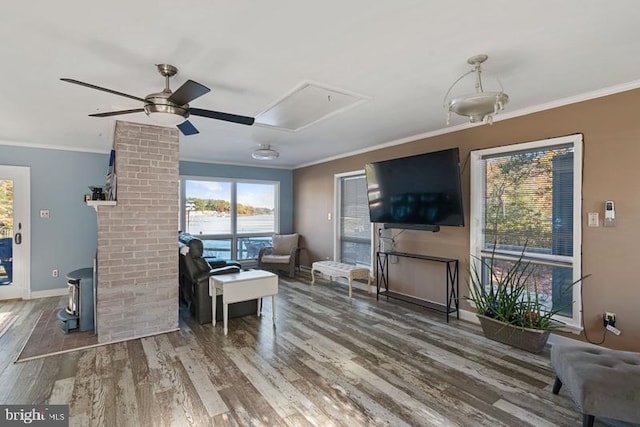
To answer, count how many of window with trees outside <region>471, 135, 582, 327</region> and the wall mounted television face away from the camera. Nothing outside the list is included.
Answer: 0

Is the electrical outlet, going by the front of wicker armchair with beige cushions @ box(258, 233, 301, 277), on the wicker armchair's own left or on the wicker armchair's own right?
on the wicker armchair's own left

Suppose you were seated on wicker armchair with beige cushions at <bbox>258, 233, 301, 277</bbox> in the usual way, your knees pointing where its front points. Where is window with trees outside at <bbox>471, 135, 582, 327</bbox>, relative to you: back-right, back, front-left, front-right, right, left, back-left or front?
left

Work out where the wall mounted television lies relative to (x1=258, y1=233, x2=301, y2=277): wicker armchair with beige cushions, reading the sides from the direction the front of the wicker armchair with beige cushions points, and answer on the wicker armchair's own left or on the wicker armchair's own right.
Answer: on the wicker armchair's own left

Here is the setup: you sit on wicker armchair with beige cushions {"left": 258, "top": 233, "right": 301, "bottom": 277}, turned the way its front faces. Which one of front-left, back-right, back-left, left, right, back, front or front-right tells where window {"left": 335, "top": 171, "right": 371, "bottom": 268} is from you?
left

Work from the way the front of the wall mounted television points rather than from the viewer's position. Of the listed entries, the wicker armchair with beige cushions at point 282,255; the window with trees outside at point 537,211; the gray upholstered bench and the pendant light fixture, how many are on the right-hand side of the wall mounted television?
1

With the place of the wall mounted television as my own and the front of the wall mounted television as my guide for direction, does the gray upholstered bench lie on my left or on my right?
on my left

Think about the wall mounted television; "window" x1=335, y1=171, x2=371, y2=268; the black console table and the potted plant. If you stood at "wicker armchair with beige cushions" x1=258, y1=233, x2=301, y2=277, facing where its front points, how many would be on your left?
4

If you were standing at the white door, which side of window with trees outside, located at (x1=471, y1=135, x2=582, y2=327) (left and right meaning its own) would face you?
front

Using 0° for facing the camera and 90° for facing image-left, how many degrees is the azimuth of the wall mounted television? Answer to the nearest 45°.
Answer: approximately 45°

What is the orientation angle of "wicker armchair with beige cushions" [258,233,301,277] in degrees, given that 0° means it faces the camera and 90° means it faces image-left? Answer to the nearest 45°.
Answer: approximately 45°

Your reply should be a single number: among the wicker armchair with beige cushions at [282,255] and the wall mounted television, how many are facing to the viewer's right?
0
